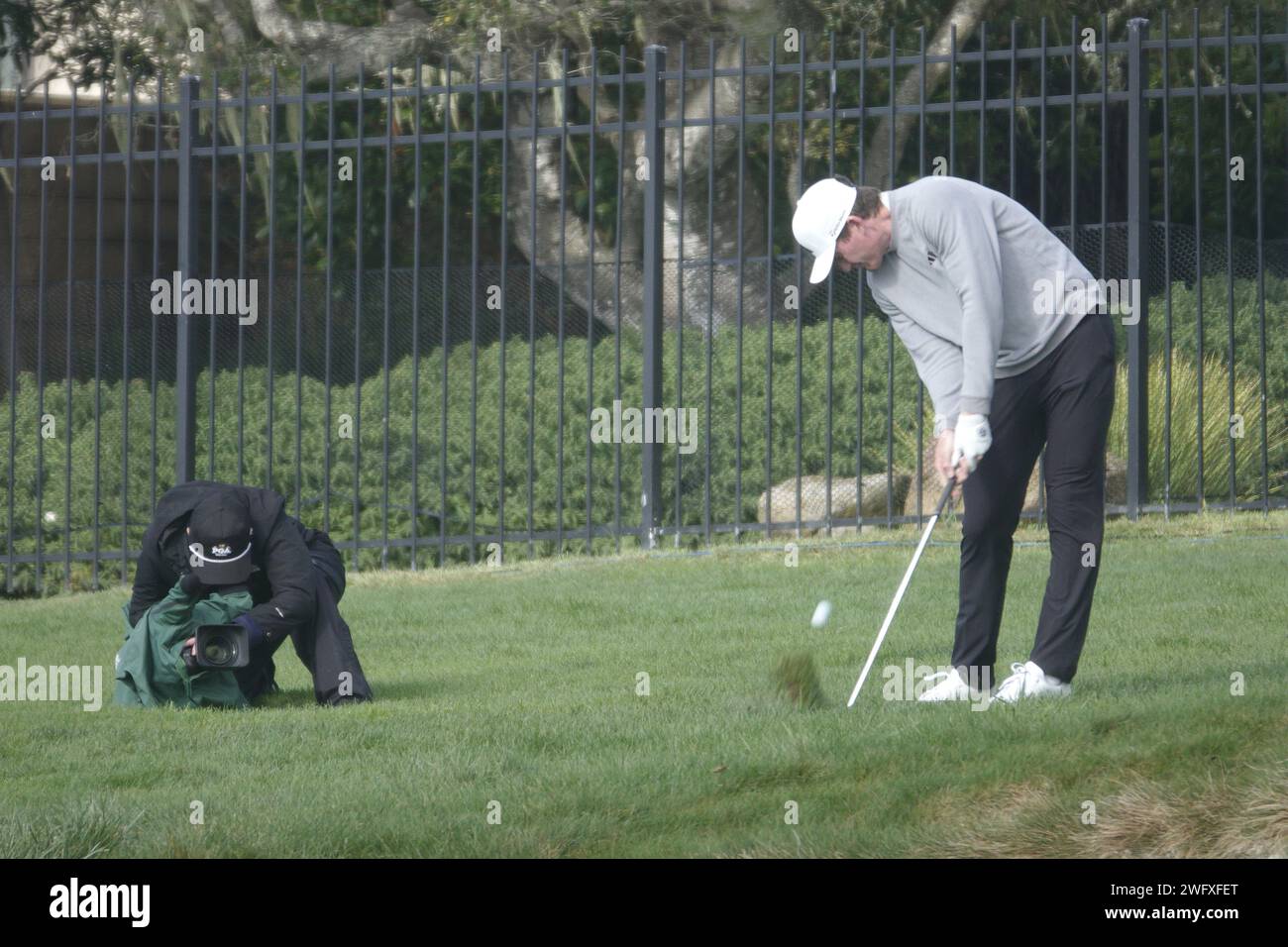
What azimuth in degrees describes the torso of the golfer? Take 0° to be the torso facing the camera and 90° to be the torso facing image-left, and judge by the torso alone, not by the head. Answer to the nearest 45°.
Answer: approximately 45°

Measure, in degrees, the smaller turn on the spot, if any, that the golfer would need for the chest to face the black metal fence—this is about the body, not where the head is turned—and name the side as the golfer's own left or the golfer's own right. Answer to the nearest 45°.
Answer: approximately 135° to the golfer's own right

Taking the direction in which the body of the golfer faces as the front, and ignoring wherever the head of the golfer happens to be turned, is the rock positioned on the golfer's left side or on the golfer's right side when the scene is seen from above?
on the golfer's right side
